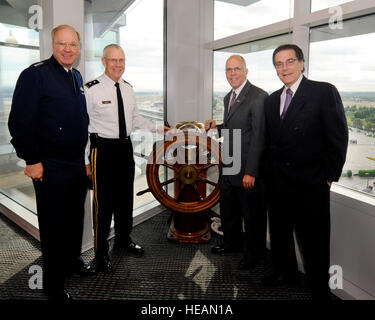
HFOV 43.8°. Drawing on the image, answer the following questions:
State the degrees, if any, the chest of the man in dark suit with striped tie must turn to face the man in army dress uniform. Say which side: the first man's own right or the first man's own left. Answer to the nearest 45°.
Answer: approximately 45° to the first man's own right

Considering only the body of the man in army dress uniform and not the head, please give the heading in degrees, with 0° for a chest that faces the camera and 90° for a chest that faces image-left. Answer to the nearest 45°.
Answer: approximately 315°

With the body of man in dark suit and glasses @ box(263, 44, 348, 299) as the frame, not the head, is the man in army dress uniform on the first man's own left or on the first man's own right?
on the first man's own right

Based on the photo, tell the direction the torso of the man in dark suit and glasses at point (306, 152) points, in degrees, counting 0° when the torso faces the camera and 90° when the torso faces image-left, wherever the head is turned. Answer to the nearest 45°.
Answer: approximately 45°

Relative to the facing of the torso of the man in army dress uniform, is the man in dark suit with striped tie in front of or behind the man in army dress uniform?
in front
